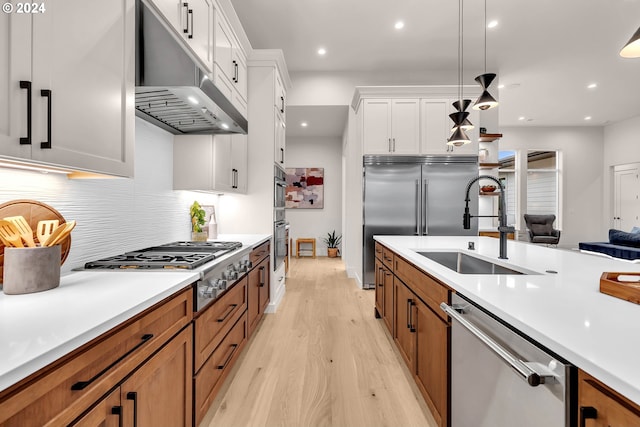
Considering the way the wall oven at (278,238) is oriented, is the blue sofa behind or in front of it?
in front

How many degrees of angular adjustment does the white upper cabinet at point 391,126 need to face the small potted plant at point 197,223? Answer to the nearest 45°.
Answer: approximately 45° to its right

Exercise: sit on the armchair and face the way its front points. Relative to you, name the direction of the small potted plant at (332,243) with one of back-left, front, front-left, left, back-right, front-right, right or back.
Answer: right

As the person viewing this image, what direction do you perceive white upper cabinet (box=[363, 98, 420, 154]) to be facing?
facing the viewer

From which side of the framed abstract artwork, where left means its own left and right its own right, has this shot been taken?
front

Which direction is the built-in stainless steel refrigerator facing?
toward the camera

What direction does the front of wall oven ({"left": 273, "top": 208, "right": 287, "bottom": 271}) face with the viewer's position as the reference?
facing to the right of the viewer

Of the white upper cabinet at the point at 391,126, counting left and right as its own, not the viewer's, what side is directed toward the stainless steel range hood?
front

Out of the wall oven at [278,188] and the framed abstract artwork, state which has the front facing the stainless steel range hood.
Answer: the framed abstract artwork

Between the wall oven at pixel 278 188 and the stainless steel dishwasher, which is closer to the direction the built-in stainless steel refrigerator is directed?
the stainless steel dishwasher

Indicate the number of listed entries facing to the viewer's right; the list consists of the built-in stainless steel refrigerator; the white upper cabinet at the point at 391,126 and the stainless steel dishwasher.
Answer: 0

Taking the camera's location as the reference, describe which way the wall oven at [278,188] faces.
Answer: facing to the right of the viewer

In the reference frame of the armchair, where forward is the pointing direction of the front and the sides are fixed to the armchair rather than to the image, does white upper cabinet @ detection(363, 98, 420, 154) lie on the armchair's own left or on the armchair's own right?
on the armchair's own right

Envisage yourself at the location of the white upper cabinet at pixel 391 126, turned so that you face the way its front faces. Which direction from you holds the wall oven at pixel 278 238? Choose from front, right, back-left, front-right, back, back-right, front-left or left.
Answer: front-right

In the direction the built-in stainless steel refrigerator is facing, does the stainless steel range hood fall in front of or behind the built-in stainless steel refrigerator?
in front

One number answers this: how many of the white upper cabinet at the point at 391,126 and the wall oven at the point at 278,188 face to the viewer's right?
1

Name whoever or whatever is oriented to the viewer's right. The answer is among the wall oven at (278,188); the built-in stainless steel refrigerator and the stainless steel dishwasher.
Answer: the wall oven

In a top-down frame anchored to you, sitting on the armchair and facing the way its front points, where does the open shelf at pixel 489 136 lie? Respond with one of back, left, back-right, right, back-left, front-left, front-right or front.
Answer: front-right

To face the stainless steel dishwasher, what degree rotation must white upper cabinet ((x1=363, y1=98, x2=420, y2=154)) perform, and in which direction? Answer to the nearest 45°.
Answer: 0° — it already faces it

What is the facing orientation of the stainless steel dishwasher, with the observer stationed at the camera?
facing the viewer and to the left of the viewer
